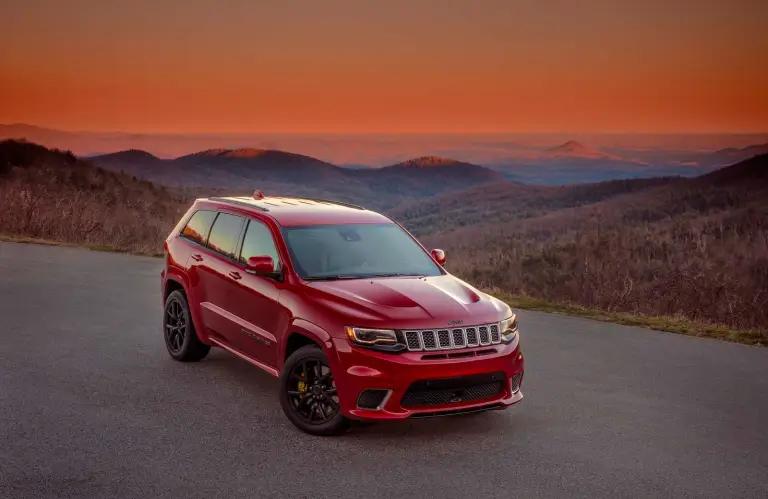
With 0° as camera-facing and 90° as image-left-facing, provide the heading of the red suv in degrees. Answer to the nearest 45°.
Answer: approximately 315°
